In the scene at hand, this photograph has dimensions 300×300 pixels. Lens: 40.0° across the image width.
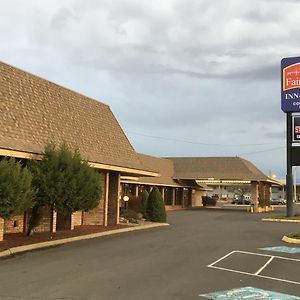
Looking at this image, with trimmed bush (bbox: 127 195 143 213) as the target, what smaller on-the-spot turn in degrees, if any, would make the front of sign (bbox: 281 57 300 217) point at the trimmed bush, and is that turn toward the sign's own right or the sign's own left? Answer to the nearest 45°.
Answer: approximately 90° to the sign's own right

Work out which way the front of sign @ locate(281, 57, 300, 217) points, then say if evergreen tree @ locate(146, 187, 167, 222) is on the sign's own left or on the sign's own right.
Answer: on the sign's own right

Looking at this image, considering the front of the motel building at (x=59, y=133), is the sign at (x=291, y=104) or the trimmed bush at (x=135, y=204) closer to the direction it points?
the sign

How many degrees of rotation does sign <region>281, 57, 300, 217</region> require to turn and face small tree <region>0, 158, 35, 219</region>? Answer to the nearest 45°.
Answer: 0° — it already faces it

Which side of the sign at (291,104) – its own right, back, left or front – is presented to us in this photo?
front

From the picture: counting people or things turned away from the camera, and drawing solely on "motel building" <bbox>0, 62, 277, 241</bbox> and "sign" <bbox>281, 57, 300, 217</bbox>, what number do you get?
0
